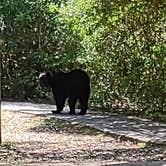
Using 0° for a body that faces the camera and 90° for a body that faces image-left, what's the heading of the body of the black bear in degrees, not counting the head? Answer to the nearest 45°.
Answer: approximately 90°
